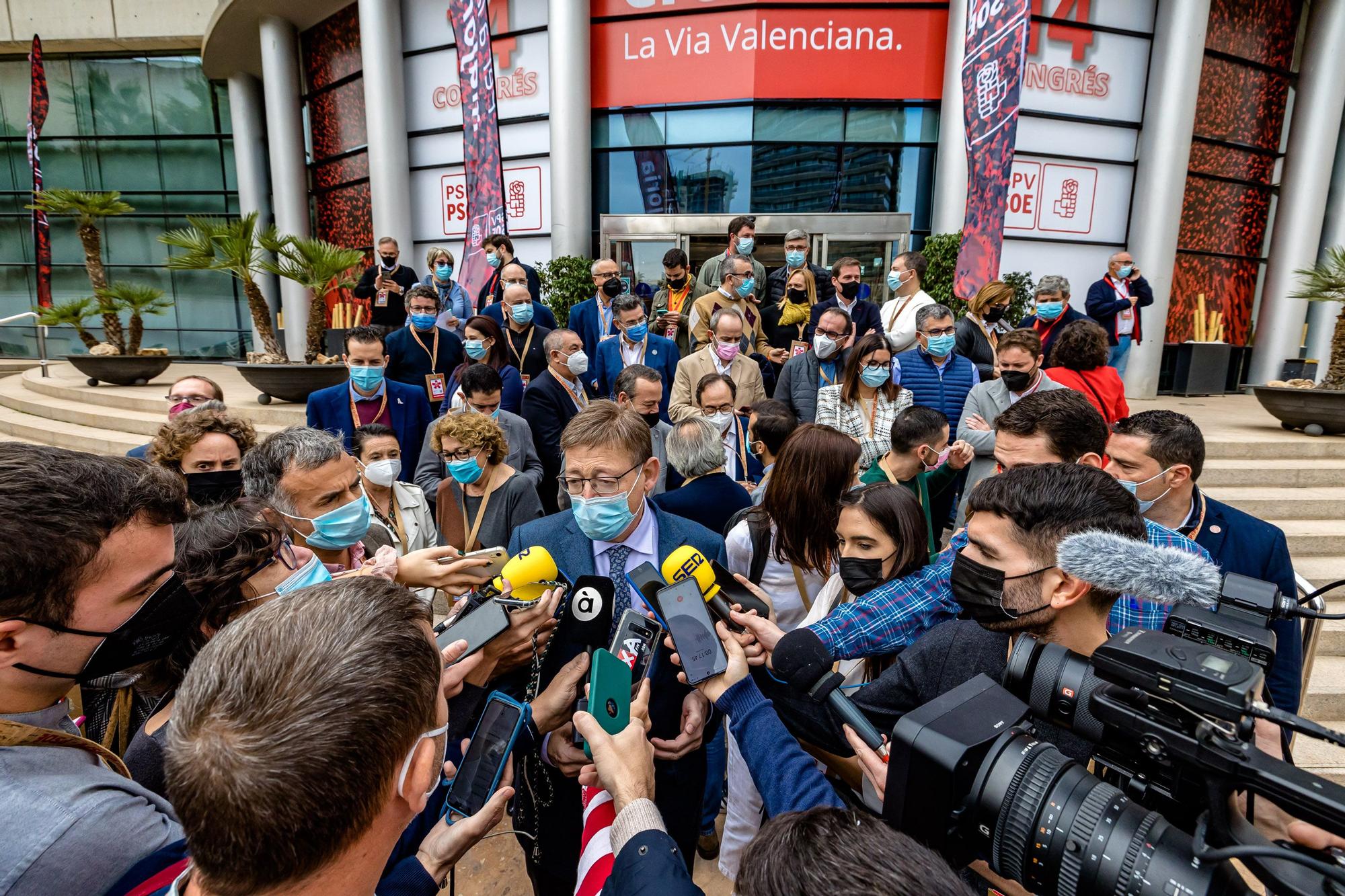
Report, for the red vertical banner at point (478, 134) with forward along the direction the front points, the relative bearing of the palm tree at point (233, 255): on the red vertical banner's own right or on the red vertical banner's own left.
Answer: on the red vertical banner's own right

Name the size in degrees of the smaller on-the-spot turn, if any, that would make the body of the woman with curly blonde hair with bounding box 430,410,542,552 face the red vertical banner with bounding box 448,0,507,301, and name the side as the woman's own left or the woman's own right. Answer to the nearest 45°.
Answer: approximately 135° to the woman's own right

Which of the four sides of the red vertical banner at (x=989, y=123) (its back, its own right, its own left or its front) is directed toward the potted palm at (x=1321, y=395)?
left

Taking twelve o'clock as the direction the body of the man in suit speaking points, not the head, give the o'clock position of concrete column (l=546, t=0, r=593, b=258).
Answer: The concrete column is roughly at 6 o'clock from the man in suit speaking.

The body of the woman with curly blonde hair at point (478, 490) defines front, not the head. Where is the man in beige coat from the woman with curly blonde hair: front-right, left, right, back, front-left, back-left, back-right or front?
back

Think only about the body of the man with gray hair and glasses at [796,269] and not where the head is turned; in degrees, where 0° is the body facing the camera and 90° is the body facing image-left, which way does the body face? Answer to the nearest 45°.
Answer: approximately 0°

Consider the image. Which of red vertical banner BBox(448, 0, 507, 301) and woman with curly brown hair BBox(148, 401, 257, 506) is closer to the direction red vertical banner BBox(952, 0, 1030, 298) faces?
the woman with curly brown hair

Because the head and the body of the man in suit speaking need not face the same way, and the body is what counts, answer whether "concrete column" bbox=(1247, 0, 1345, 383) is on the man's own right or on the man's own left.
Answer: on the man's own left

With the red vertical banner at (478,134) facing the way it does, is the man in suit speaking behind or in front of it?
in front

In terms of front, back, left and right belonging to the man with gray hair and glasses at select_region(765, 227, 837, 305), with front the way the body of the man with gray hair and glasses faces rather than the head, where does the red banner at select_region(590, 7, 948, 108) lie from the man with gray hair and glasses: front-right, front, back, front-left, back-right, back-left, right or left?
back
